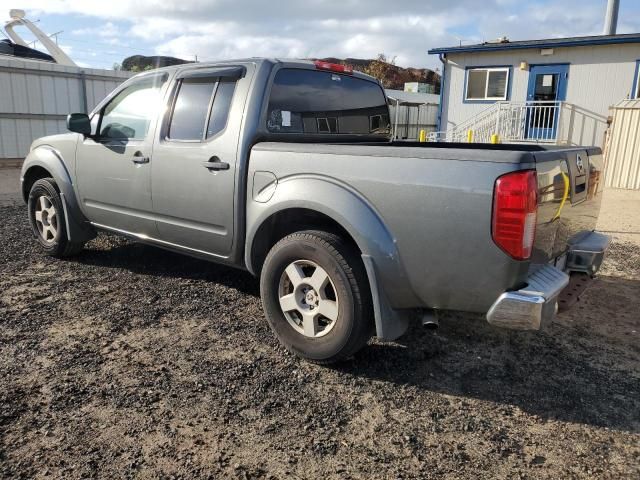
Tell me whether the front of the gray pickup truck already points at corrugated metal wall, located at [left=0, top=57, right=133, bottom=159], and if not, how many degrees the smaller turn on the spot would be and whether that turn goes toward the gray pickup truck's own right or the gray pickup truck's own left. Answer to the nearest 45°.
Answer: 0° — it already faces it

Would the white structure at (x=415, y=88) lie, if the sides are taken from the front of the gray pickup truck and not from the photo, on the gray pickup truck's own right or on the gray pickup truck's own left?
on the gray pickup truck's own right

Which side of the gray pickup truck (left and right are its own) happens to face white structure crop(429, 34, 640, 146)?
right

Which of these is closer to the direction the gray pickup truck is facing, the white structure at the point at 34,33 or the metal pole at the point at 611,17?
the white structure

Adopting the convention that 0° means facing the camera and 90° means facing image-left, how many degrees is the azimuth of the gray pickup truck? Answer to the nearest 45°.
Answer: approximately 135°

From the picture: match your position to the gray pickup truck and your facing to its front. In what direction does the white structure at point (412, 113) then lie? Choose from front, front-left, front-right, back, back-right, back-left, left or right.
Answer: front-right

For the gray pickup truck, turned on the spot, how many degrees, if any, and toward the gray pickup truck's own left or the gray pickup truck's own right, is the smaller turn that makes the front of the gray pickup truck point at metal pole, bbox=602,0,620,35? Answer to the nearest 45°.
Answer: approximately 90° to the gray pickup truck's own right
